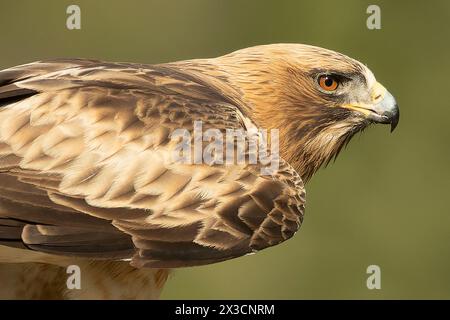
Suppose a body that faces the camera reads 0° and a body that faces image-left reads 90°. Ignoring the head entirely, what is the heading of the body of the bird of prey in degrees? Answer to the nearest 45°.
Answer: approximately 270°
